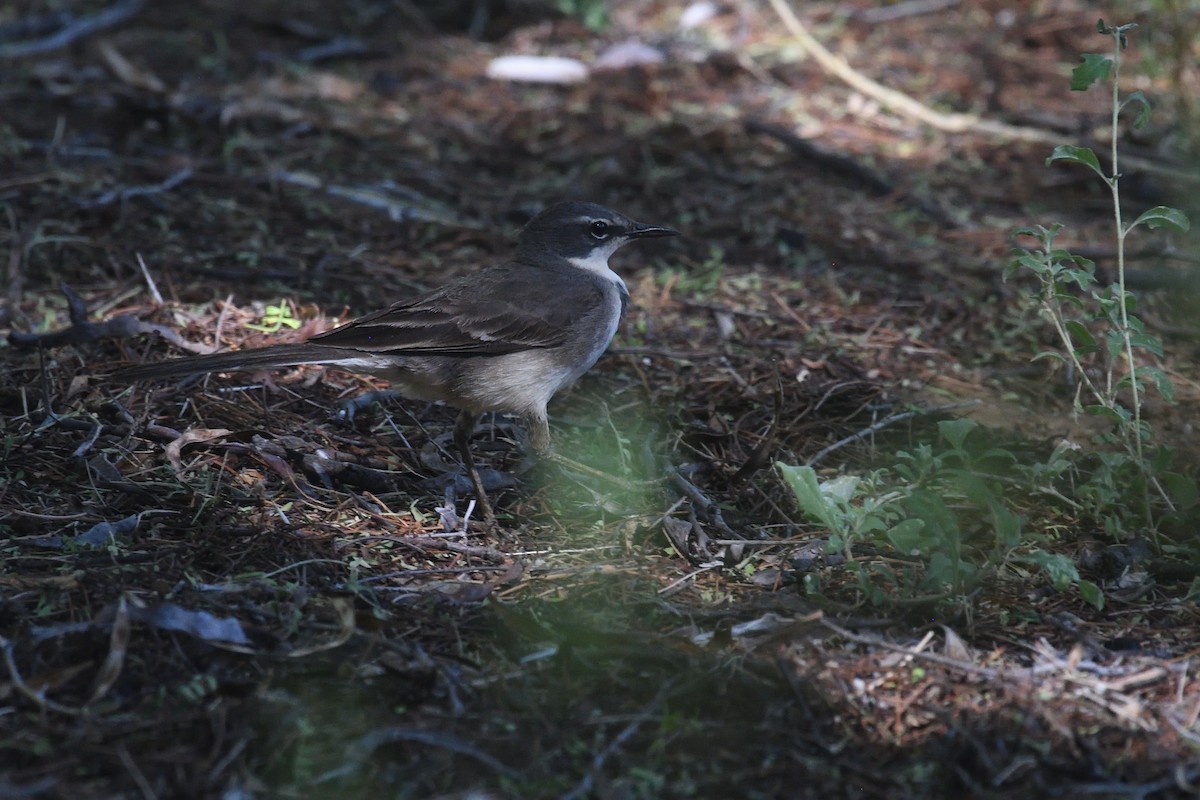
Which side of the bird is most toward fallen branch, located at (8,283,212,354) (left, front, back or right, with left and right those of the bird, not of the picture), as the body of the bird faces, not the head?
back

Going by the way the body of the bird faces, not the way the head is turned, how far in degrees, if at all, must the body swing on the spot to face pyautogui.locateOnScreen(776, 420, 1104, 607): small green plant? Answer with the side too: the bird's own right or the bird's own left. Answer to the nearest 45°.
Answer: approximately 45° to the bird's own right

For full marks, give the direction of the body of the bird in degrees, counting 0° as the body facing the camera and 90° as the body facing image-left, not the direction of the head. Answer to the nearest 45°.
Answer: approximately 270°

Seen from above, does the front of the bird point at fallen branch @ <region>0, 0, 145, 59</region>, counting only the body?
no

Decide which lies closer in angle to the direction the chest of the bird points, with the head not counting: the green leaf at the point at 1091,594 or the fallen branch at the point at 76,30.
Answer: the green leaf

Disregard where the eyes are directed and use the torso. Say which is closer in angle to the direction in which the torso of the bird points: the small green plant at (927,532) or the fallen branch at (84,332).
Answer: the small green plant

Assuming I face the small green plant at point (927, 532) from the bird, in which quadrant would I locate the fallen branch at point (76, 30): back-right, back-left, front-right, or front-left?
back-left

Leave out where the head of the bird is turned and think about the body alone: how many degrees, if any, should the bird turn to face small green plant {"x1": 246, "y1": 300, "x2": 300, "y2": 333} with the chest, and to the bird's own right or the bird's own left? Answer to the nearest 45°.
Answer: approximately 135° to the bird's own left

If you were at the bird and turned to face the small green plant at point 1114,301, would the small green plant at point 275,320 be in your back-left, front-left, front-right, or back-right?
back-left
